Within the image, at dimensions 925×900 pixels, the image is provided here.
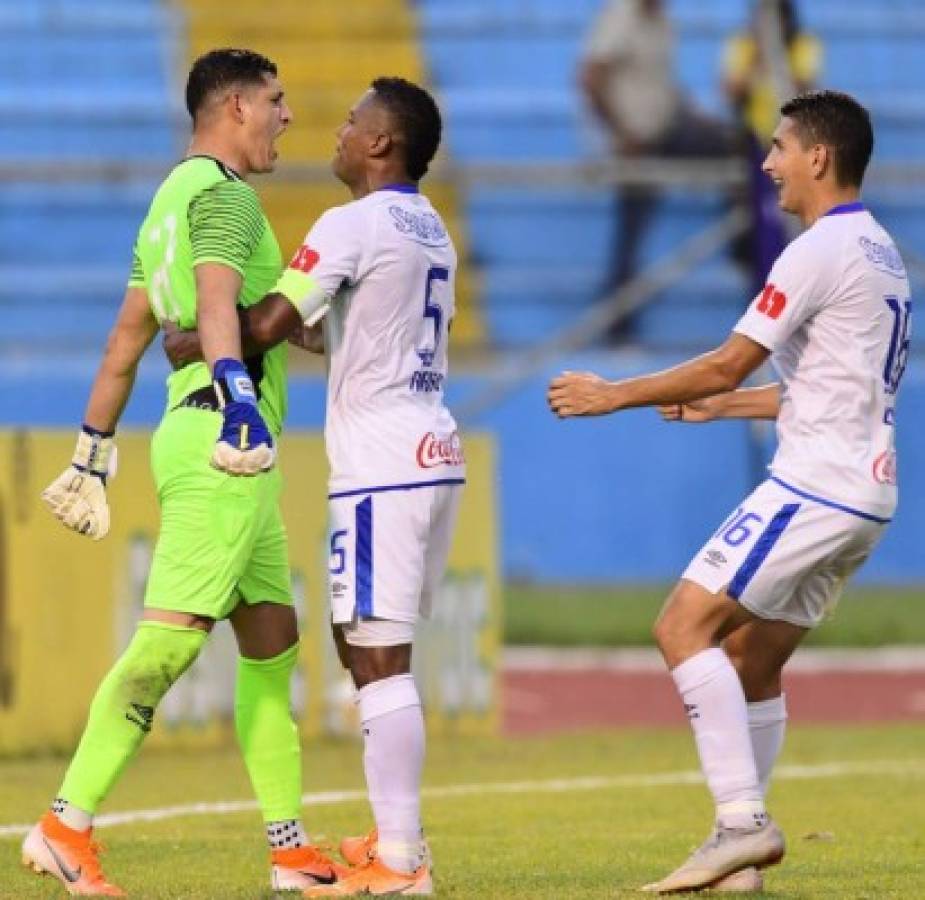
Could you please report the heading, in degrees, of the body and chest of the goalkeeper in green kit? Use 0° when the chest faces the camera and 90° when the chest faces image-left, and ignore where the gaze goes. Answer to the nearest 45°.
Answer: approximately 270°

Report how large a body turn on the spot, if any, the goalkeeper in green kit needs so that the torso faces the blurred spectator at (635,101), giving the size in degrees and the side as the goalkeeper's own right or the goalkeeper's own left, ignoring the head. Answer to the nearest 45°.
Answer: approximately 90° to the goalkeeper's own left

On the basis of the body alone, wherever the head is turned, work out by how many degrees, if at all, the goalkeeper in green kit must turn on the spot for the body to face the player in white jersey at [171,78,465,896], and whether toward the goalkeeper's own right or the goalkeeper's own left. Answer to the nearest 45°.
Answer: approximately 45° to the goalkeeper's own right

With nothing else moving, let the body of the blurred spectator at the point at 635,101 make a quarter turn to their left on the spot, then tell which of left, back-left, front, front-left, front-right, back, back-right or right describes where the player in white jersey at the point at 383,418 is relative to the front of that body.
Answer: back-right

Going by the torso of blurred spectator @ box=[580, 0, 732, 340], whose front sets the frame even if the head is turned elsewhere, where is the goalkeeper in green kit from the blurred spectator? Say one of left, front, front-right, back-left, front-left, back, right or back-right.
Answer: front-right

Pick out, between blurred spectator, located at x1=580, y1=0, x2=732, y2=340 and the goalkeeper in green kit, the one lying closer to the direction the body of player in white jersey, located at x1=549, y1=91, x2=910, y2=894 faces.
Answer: the goalkeeper in green kit

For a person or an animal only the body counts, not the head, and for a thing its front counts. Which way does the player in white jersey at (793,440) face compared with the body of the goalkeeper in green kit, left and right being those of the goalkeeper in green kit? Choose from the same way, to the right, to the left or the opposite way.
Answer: the opposite way

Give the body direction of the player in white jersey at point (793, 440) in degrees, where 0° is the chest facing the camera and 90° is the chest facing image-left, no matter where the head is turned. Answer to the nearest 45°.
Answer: approximately 90°

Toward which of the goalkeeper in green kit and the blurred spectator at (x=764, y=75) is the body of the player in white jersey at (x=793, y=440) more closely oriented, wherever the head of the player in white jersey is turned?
the goalkeeper in green kit

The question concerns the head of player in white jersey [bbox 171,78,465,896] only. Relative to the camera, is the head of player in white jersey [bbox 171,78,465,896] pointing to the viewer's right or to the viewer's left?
to the viewer's left

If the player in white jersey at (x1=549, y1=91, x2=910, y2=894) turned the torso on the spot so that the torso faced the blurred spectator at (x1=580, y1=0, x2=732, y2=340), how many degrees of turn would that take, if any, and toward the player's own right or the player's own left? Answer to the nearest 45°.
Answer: approximately 90° to the player's own right

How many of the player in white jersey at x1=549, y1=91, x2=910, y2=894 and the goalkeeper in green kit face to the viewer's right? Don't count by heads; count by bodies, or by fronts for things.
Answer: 1

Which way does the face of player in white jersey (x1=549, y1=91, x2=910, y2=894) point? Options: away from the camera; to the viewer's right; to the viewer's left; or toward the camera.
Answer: to the viewer's left
